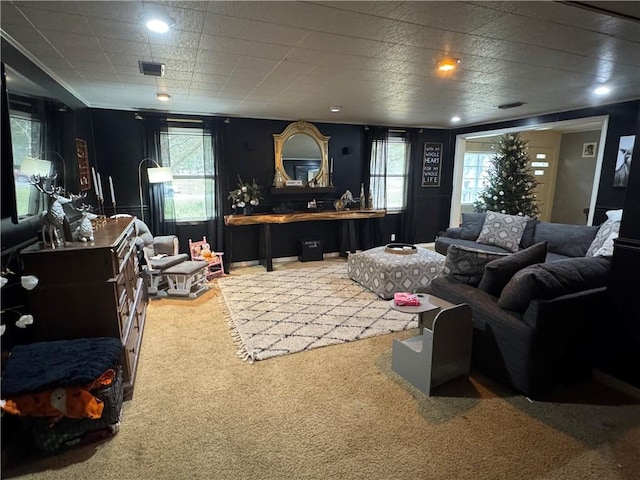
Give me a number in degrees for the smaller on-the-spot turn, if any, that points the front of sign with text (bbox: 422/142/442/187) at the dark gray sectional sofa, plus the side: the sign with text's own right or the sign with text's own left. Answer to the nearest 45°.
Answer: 0° — it already faces it

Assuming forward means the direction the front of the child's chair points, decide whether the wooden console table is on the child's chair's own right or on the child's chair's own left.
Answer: on the child's chair's own left

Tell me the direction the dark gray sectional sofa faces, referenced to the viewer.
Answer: facing to the left of the viewer

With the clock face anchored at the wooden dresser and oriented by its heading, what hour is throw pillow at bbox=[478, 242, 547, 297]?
The throw pillow is roughly at 1 o'clock from the wooden dresser.

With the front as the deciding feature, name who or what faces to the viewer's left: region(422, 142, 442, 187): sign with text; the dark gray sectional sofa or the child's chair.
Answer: the dark gray sectional sofa

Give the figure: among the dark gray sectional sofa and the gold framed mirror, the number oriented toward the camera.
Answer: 1

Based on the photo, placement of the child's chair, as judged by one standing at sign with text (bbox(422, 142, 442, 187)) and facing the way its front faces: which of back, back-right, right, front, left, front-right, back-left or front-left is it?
front-right

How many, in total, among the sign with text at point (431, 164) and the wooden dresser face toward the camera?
1

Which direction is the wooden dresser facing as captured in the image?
to the viewer's right
